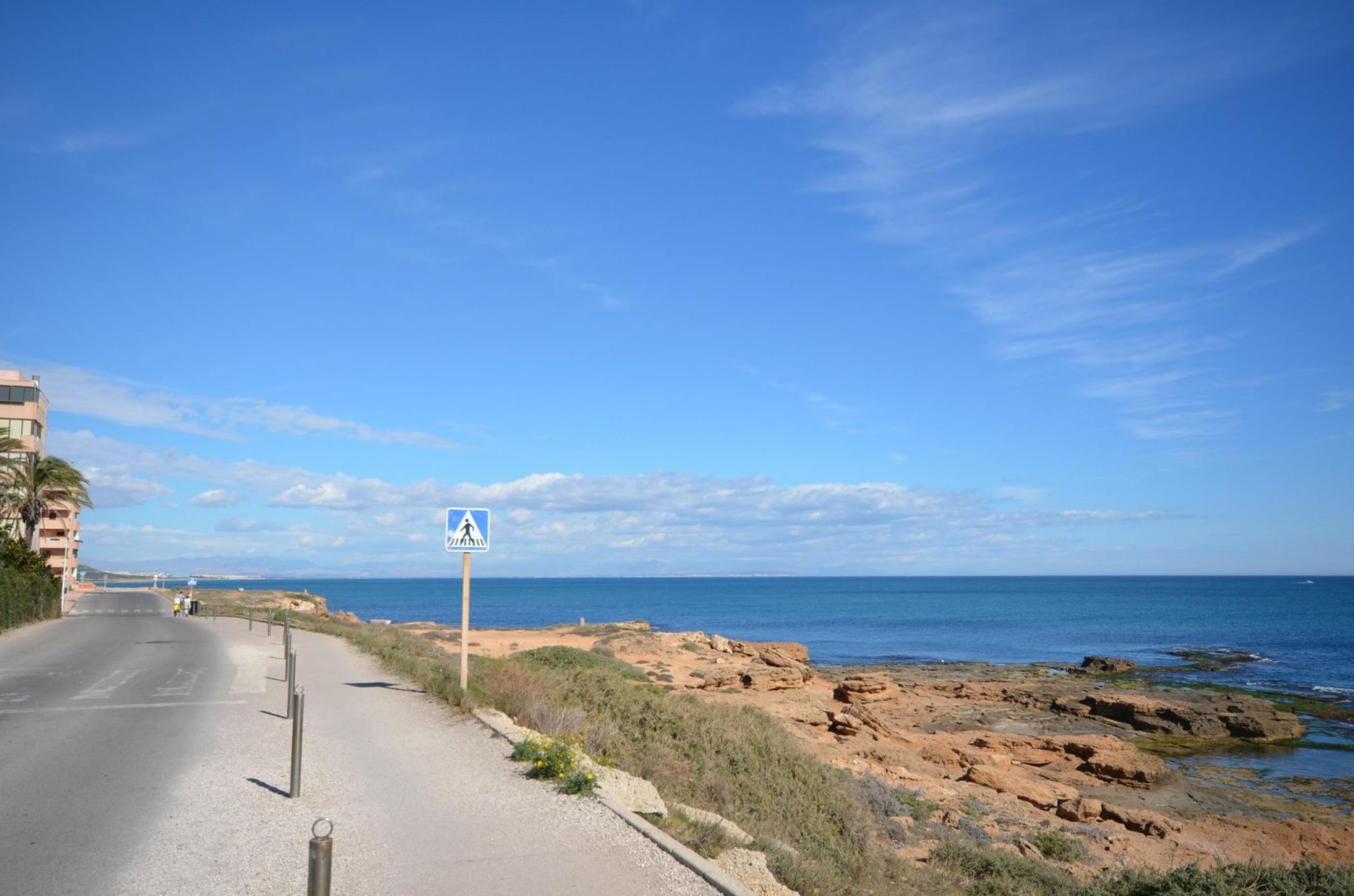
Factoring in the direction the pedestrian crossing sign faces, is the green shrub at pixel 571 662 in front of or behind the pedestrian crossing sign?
behind

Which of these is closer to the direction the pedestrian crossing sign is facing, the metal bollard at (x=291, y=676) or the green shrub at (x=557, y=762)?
the green shrub

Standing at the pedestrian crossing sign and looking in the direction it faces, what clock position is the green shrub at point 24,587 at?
The green shrub is roughly at 5 o'clock from the pedestrian crossing sign.

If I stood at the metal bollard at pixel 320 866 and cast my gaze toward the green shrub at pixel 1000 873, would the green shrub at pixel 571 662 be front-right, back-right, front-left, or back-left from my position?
front-left

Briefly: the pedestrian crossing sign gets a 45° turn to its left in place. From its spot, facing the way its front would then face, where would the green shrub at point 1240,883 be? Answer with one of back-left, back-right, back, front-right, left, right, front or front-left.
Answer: front

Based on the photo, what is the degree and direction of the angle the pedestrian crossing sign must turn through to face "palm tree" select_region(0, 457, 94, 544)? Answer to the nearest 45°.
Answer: approximately 135° to its right

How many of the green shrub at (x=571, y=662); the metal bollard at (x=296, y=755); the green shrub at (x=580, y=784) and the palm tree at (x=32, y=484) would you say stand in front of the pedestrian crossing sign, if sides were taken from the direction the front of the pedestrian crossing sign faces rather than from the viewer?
2

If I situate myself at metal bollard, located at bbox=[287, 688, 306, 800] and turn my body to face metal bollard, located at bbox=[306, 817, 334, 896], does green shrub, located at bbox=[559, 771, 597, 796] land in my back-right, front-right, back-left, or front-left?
front-left

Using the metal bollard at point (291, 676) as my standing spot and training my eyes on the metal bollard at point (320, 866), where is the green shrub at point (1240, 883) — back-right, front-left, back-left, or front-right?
front-left

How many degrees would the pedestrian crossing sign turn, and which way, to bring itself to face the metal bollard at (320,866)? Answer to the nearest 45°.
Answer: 0° — it already faces it

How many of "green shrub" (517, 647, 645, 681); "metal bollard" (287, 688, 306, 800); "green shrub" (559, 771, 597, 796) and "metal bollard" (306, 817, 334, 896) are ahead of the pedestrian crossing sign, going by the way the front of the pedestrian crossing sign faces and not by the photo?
3

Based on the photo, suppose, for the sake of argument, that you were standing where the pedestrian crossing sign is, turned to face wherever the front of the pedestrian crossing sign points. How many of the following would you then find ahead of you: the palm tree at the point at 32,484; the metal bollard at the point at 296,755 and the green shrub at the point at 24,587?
1

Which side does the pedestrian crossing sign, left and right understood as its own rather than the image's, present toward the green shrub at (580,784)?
front

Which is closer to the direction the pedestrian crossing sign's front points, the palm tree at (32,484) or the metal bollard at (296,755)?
the metal bollard

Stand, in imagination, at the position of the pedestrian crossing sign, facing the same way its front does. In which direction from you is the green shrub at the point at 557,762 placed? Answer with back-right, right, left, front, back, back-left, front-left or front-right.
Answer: front

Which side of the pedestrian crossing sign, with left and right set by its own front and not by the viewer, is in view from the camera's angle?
front

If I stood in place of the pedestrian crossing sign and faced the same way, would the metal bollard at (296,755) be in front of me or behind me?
in front

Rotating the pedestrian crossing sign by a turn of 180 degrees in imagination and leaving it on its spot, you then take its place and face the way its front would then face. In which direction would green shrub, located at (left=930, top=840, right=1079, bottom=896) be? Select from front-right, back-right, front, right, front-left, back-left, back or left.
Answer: back-right

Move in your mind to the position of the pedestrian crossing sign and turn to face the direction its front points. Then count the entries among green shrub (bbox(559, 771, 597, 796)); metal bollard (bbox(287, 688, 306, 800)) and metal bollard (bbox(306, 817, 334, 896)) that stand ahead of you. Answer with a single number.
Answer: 3
